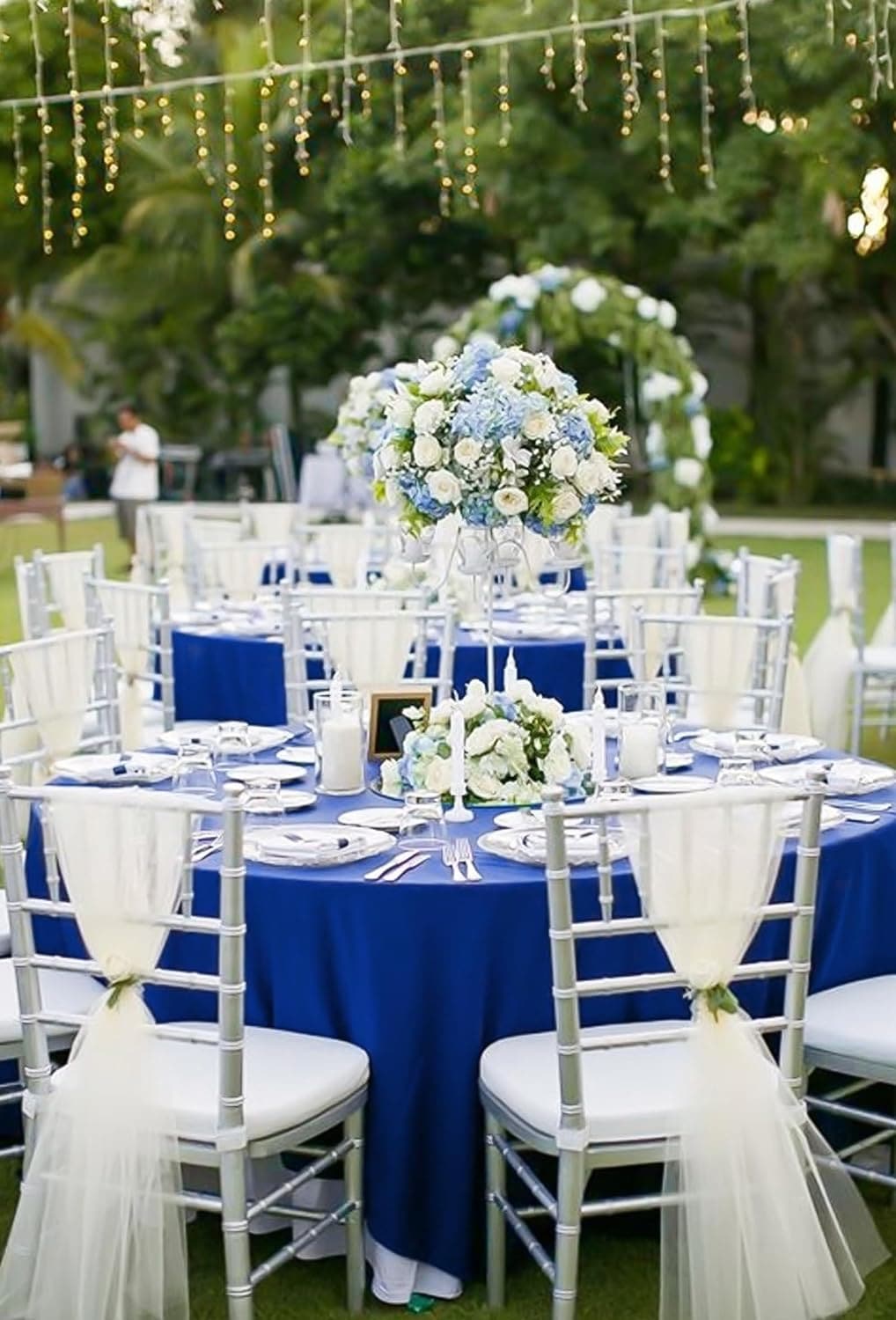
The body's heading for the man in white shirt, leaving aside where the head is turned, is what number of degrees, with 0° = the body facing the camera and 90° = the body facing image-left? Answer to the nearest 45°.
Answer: approximately 45°

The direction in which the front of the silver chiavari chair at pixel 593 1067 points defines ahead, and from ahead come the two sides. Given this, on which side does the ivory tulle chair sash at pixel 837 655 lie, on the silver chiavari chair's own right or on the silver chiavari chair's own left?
on the silver chiavari chair's own right

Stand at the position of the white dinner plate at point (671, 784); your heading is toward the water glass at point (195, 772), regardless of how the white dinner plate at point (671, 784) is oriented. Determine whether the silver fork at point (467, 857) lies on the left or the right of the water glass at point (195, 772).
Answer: left

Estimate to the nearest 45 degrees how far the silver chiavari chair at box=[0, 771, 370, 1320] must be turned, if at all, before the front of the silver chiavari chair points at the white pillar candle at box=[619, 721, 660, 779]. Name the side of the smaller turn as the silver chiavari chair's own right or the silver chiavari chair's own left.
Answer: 0° — it already faces it

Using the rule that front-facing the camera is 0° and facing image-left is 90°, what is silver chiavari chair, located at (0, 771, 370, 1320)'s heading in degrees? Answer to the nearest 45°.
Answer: approximately 225°

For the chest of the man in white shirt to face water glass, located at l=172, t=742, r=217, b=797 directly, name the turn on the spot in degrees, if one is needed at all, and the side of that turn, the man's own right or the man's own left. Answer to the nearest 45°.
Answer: approximately 45° to the man's own left

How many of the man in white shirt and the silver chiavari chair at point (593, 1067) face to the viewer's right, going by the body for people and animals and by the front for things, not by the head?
0

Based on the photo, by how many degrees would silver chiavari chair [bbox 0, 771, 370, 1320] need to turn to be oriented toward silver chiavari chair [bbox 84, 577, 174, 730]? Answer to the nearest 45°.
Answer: approximately 45° to its left

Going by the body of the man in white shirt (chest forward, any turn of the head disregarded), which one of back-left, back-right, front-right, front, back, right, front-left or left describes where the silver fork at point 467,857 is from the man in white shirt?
front-left

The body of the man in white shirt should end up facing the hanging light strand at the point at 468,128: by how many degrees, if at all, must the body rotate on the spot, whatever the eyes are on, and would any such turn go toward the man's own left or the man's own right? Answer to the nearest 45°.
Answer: approximately 90° to the man's own left

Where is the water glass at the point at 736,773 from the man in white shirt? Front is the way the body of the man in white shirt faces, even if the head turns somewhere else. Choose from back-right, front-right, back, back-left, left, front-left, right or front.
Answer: front-left

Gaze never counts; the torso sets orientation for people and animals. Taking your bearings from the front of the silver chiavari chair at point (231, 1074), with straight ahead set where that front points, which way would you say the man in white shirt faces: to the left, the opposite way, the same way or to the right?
the opposite way
